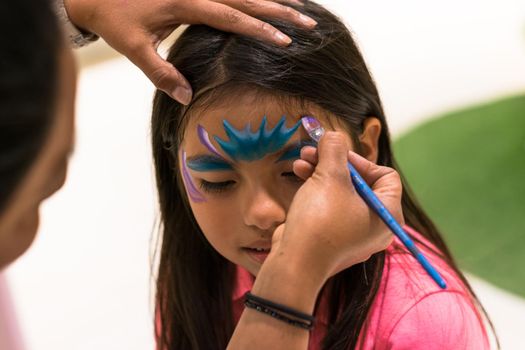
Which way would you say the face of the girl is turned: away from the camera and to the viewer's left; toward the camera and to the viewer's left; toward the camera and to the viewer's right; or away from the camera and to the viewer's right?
toward the camera and to the viewer's left

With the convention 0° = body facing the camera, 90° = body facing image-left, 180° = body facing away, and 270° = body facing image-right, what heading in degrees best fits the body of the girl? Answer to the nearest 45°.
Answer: approximately 45°
